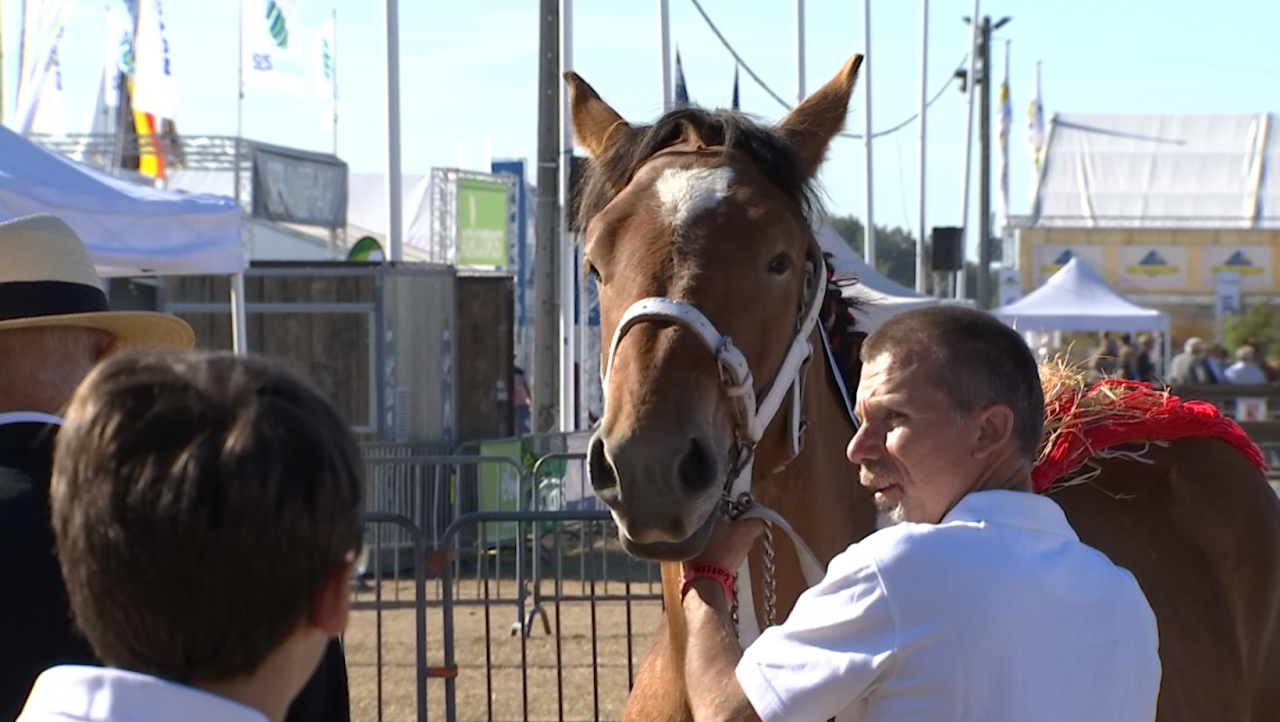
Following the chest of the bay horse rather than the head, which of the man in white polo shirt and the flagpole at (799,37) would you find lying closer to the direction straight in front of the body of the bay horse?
the man in white polo shirt

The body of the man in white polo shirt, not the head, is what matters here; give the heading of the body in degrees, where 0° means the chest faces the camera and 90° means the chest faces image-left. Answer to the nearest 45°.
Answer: approximately 135°

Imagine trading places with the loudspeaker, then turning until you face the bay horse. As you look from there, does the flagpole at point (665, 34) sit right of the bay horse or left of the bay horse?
right

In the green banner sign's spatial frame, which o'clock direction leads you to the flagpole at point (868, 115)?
The flagpole is roughly at 8 o'clock from the green banner sign.

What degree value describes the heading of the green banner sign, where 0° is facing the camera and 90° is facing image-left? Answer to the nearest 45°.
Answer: approximately 0°

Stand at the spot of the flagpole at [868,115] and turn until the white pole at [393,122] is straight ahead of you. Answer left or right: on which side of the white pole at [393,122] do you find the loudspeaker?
left

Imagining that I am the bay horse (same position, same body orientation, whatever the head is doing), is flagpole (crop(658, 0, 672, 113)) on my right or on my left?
on my right

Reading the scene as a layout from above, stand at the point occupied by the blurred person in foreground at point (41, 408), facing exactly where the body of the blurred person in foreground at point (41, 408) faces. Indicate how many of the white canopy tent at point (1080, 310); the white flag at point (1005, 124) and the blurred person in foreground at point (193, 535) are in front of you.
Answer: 2
